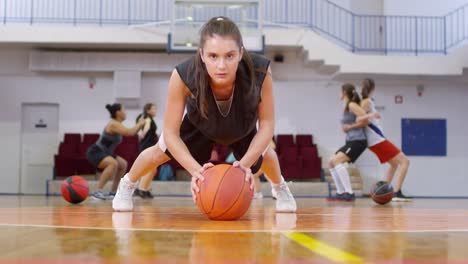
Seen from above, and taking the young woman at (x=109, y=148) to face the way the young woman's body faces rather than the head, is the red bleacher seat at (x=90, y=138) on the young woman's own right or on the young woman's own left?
on the young woman's own left

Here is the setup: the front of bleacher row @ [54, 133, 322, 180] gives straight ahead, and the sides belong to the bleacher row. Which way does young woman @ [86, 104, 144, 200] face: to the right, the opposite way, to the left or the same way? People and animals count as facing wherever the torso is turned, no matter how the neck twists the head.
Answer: to the left

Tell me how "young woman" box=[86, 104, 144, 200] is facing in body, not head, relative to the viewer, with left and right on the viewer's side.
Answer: facing to the right of the viewer

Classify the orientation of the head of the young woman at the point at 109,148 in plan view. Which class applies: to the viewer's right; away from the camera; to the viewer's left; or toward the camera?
to the viewer's right

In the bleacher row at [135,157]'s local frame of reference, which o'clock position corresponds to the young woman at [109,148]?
The young woman is roughly at 12 o'clock from the bleacher row.

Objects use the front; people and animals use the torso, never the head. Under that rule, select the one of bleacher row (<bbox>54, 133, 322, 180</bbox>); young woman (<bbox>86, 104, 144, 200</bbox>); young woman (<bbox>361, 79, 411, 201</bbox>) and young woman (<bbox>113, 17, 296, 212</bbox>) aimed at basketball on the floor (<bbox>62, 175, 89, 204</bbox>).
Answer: the bleacher row

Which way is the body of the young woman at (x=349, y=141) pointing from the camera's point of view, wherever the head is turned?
to the viewer's left

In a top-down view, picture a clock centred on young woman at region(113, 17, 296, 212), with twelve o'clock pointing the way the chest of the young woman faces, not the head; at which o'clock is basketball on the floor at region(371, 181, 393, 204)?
The basketball on the floor is roughly at 7 o'clock from the young woman.

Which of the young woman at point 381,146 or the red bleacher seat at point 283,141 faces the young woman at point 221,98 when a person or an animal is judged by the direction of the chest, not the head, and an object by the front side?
the red bleacher seat

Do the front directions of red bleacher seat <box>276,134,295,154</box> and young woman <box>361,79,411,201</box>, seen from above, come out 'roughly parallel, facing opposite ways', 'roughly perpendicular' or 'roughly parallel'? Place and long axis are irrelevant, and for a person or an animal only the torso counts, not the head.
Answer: roughly perpendicular

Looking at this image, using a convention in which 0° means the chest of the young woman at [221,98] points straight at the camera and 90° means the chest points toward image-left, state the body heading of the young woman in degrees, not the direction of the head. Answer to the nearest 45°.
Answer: approximately 0°
